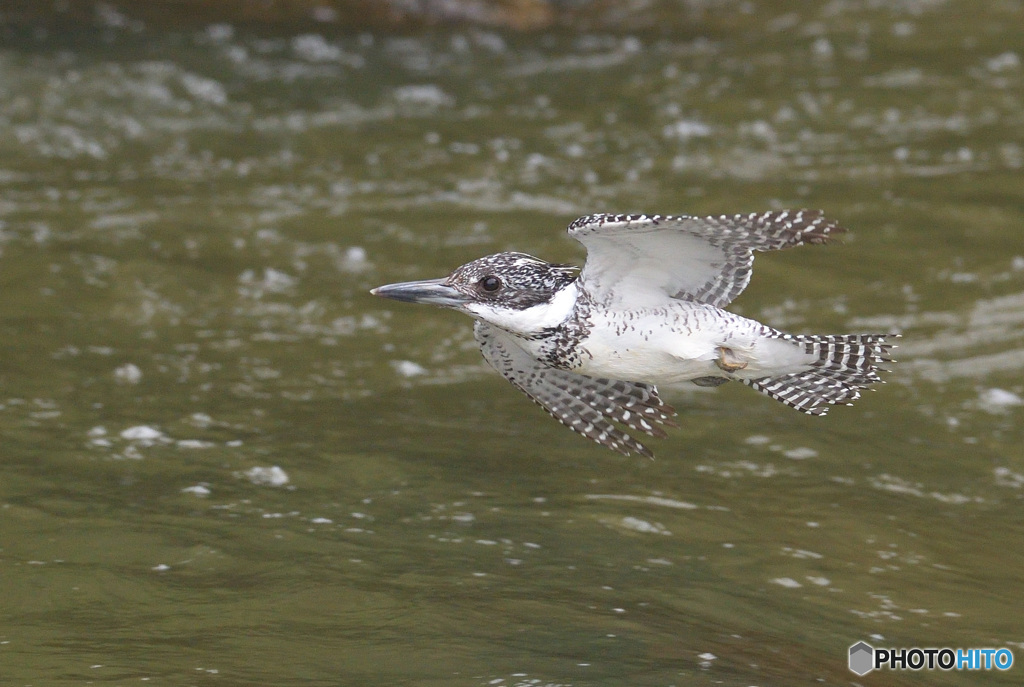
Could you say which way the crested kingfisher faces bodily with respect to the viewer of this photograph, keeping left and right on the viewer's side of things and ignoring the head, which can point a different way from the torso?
facing to the left of the viewer
